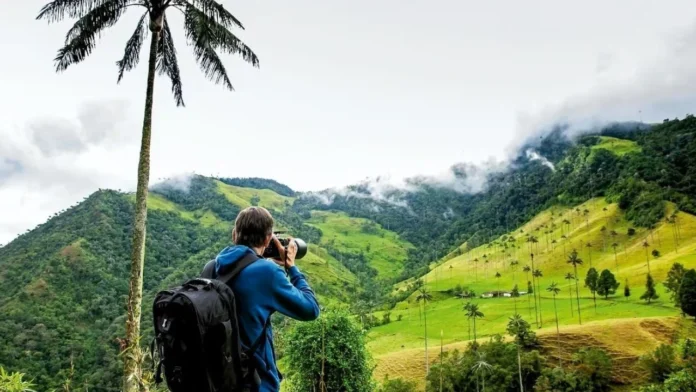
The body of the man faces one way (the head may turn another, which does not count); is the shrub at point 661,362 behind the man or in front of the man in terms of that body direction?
in front

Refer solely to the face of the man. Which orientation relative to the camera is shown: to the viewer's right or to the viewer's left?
to the viewer's right

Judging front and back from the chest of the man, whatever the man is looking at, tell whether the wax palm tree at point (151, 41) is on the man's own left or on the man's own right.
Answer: on the man's own left

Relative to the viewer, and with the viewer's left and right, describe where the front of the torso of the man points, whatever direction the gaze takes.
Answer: facing away from the viewer and to the right of the viewer
